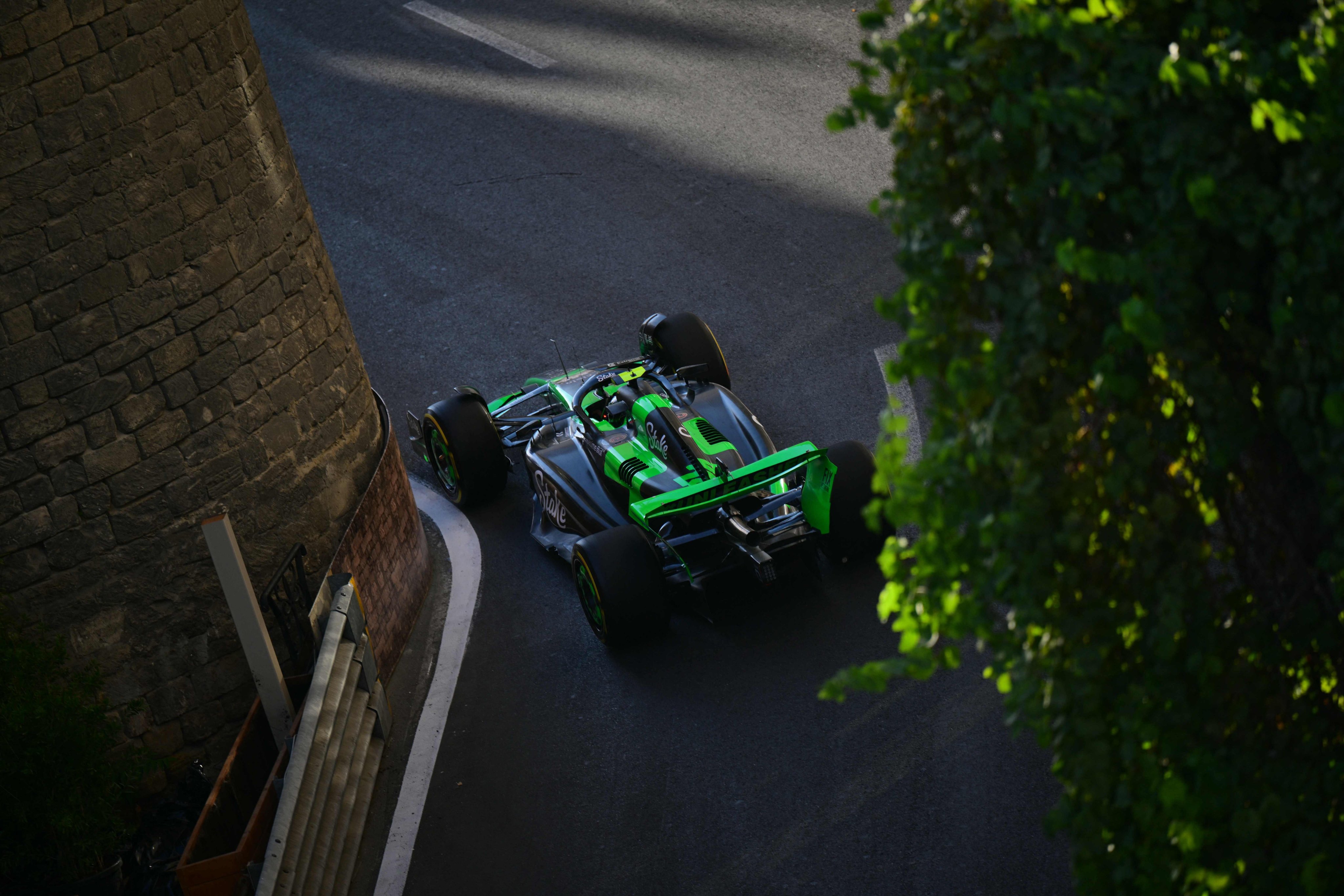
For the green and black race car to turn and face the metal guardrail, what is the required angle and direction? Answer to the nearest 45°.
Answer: approximately 90° to its left

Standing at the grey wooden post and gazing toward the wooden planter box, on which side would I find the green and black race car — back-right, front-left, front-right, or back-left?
back-left

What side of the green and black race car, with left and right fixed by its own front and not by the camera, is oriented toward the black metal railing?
left

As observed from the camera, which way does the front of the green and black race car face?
facing away from the viewer and to the left of the viewer

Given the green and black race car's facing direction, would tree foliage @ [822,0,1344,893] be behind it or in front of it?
behind

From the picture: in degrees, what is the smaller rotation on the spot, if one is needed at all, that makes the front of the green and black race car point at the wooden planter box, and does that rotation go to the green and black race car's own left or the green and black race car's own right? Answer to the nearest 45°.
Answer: approximately 90° to the green and black race car's own left

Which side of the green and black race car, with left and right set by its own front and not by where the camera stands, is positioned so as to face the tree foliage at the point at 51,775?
left

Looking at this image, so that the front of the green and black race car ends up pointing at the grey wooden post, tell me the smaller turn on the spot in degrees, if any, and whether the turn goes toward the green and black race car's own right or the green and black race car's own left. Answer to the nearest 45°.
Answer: approximately 90° to the green and black race car's own left
